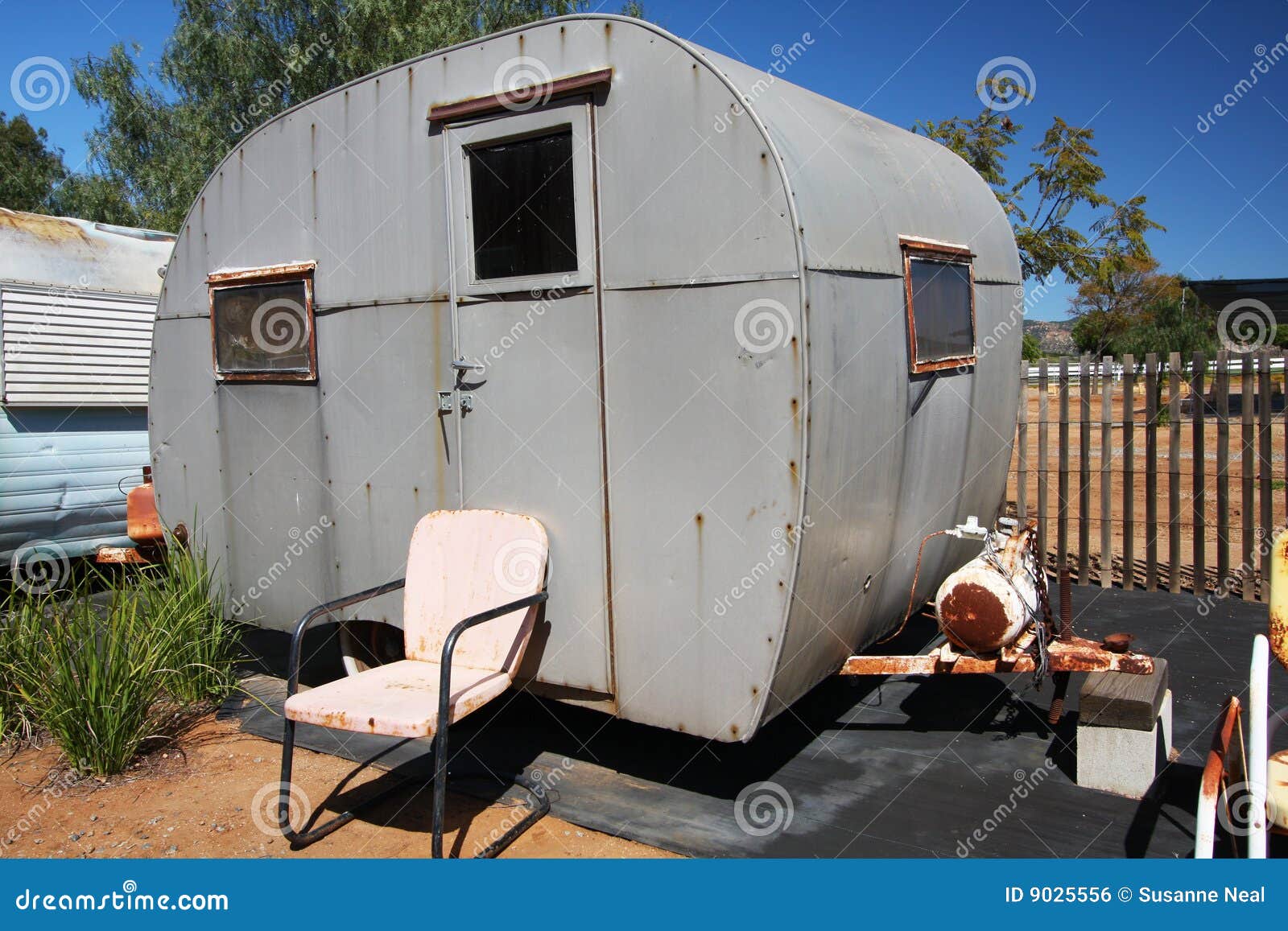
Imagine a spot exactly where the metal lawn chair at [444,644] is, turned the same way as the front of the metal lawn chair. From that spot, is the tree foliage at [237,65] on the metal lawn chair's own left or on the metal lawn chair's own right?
on the metal lawn chair's own right

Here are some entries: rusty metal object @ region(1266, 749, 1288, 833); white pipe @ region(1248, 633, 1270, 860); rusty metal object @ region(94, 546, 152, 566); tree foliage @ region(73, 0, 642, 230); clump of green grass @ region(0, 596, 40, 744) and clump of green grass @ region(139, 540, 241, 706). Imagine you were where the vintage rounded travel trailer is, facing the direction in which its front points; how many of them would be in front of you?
2

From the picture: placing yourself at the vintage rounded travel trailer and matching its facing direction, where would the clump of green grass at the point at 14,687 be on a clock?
The clump of green grass is roughly at 5 o'clock from the vintage rounded travel trailer.

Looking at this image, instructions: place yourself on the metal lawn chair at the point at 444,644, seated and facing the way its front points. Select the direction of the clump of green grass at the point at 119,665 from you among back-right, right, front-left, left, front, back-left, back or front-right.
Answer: right

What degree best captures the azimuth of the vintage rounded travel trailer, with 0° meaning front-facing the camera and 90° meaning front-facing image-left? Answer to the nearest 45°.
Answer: approximately 315°

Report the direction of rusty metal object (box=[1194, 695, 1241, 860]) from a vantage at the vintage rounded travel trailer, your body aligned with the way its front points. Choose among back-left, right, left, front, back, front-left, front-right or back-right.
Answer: front

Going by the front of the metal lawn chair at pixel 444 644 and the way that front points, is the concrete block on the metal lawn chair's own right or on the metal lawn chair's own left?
on the metal lawn chair's own left

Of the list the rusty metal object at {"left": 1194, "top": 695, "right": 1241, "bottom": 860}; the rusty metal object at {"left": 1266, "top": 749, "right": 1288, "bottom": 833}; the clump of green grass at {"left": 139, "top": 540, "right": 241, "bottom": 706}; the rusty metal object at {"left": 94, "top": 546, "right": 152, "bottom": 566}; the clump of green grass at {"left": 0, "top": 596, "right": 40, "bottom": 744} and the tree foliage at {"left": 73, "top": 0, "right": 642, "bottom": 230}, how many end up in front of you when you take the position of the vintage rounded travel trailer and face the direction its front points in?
2

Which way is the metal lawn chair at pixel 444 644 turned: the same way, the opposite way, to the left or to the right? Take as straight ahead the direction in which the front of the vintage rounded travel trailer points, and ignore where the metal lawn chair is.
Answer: to the right

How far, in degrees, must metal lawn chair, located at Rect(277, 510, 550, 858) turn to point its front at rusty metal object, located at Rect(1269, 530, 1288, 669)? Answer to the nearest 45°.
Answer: approximately 90° to its left

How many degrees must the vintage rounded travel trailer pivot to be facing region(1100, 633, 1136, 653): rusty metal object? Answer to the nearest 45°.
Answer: approximately 45° to its left

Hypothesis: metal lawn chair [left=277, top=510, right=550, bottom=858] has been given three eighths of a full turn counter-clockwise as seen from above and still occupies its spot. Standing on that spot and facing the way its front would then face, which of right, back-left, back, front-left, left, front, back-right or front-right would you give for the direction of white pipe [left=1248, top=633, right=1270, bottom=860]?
front-right

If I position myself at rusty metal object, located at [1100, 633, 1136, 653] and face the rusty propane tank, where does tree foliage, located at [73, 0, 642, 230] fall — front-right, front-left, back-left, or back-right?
front-right

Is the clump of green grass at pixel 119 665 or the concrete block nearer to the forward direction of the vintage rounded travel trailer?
the concrete block

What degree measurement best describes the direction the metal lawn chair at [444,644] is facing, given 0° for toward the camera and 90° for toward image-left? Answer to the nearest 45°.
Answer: approximately 45°

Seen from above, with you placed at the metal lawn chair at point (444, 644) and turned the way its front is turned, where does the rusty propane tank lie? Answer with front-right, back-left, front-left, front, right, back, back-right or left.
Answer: back-left

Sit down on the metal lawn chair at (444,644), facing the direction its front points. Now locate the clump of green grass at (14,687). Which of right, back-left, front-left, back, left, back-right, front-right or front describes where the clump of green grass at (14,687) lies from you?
right
